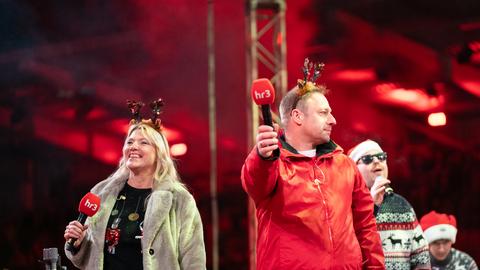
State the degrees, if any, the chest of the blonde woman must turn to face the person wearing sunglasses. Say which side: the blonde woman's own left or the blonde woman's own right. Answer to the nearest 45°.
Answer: approximately 135° to the blonde woman's own left

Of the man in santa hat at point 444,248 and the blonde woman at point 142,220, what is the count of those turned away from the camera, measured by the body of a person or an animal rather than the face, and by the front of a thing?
0

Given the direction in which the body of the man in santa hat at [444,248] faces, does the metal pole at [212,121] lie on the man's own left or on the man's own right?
on the man's own right

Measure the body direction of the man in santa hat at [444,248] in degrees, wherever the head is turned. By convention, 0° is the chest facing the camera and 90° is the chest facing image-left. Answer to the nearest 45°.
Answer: approximately 0°

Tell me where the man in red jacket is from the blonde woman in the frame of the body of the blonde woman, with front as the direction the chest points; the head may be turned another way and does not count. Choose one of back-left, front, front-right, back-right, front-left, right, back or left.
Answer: left

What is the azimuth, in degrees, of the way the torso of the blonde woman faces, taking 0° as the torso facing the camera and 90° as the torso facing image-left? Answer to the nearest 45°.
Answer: approximately 45°
